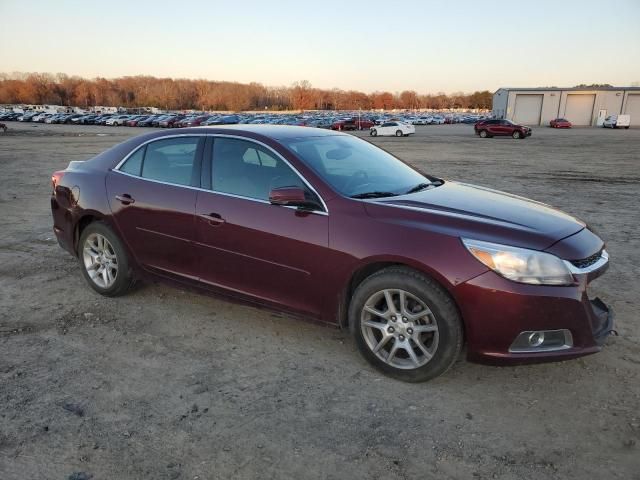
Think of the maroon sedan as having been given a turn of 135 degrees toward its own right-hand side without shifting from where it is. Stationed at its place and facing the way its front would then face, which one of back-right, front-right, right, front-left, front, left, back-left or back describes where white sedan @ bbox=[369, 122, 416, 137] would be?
right

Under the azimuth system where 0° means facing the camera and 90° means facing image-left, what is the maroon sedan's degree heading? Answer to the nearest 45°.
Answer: approximately 315°

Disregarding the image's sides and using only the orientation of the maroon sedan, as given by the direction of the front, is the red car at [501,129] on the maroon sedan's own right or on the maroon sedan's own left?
on the maroon sedan's own left
